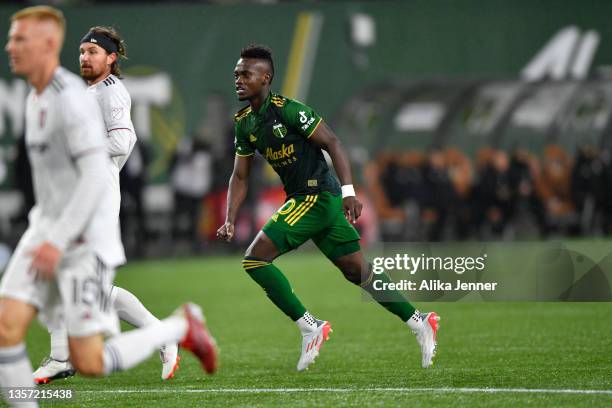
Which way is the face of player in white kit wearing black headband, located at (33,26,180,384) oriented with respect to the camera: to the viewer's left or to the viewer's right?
to the viewer's left

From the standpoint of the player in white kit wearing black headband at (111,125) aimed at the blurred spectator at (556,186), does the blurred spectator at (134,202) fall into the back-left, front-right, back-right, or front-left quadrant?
front-left

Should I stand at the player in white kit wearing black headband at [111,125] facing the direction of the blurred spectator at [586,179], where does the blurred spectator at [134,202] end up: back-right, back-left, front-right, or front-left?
front-left

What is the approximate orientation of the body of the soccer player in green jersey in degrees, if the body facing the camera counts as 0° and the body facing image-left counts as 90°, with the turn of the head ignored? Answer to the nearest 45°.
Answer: approximately 45°

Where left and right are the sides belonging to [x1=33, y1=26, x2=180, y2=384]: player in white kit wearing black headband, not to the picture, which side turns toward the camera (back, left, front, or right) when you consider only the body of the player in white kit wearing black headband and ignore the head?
left

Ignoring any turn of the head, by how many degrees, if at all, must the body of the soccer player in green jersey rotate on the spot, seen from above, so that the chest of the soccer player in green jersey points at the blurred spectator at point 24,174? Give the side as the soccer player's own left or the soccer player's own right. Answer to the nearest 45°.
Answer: approximately 90° to the soccer player's own right

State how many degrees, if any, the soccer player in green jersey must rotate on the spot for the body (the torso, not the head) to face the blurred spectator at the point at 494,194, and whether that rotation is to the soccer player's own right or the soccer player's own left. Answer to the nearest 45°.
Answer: approximately 135° to the soccer player's own right

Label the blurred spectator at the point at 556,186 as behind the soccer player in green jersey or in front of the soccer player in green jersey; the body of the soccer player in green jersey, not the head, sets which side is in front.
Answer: behind
